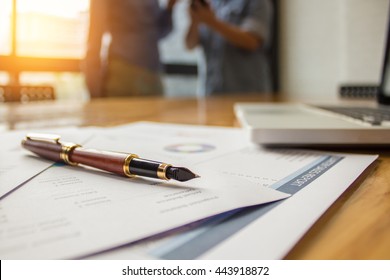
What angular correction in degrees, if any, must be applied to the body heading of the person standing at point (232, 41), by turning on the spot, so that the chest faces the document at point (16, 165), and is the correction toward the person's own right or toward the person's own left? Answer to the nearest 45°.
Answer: approximately 45° to the person's own left

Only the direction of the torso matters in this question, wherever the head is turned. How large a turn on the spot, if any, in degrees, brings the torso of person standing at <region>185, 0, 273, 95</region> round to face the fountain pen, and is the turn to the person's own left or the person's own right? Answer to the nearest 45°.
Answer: approximately 45° to the person's own left

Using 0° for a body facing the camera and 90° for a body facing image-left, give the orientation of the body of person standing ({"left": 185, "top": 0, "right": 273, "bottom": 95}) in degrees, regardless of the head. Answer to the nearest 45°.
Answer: approximately 45°

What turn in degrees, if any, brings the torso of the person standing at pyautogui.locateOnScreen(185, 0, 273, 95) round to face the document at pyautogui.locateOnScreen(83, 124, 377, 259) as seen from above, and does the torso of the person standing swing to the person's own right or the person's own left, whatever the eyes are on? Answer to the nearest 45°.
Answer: approximately 45° to the person's own left
